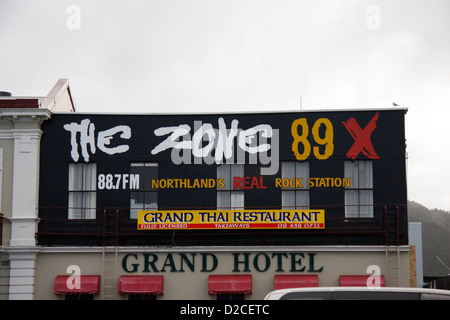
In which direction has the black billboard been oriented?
toward the camera

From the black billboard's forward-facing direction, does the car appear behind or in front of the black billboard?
in front

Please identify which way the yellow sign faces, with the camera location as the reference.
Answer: facing the viewer

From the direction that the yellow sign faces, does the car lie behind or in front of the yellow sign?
in front
